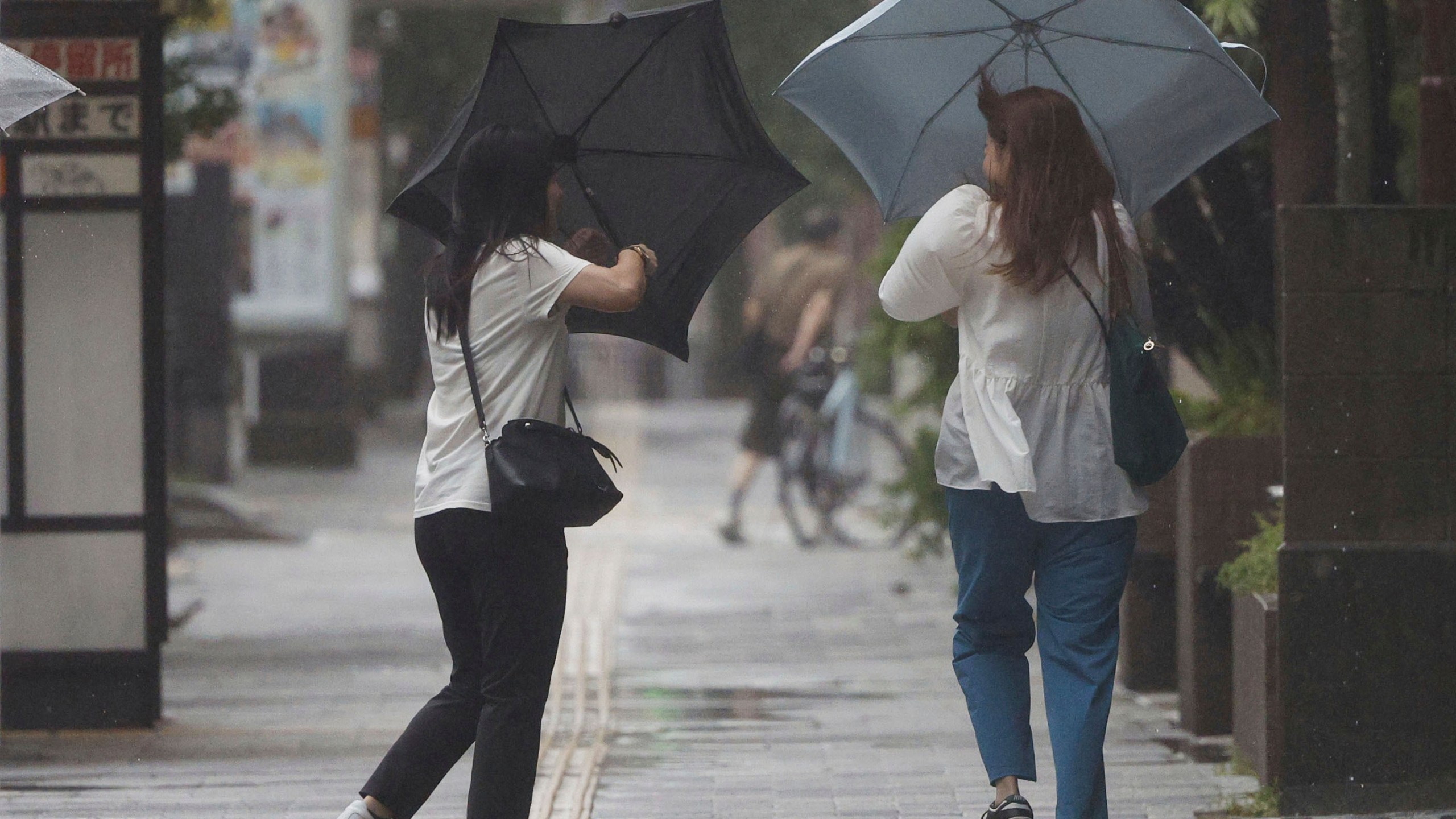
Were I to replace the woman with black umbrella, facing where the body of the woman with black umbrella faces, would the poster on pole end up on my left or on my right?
on my left

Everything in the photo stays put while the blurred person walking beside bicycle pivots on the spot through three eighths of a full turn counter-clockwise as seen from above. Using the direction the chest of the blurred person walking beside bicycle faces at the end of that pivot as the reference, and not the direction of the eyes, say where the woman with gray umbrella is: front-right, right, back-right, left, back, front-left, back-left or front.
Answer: left

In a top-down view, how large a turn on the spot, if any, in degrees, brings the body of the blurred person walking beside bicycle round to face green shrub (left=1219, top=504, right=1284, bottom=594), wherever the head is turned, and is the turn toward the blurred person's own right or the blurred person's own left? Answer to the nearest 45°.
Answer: approximately 135° to the blurred person's own right

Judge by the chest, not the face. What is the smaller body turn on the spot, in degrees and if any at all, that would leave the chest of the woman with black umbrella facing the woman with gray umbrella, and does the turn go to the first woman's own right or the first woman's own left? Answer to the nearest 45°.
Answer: approximately 45° to the first woman's own right

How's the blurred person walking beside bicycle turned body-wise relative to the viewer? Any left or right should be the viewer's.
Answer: facing away from the viewer and to the right of the viewer

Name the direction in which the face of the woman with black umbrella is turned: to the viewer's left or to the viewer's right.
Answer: to the viewer's right

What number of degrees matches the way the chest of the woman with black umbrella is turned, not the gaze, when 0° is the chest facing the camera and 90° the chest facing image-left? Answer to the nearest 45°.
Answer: approximately 225°

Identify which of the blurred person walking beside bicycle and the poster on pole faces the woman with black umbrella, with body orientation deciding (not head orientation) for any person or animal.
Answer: the poster on pole
